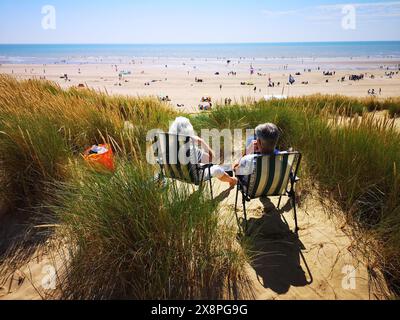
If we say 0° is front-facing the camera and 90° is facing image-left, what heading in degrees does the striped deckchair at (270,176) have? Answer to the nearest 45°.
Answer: approximately 135°

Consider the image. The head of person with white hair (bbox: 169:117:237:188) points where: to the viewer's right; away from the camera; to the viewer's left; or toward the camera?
away from the camera

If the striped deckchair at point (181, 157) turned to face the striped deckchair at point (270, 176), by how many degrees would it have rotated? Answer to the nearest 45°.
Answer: approximately 90° to its right

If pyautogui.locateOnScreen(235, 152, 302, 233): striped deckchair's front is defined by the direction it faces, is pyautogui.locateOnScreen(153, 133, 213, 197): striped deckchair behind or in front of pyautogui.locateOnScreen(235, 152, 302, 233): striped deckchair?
in front

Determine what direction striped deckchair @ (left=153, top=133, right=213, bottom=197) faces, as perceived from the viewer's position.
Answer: facing away from the viewer and to the right of the viewer

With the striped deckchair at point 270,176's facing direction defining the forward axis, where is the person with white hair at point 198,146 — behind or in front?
in front
